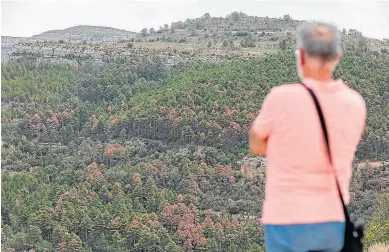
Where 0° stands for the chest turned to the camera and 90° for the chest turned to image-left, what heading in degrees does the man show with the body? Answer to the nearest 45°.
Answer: approximately 180°
